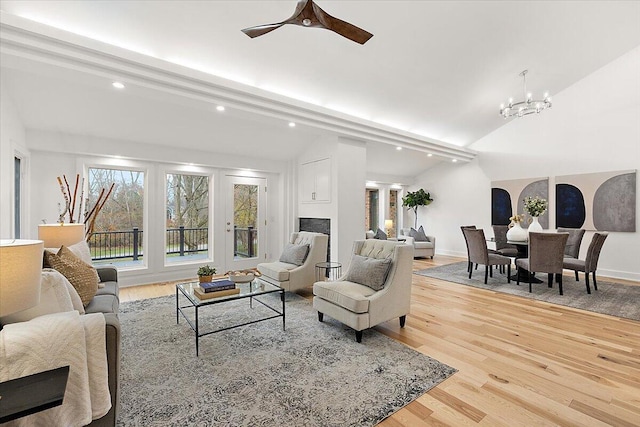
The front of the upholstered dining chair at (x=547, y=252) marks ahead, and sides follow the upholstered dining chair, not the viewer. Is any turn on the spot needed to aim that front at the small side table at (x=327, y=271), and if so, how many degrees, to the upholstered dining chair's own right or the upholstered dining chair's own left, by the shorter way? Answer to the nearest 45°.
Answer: approximately 90° to the upholstered dining chair's own left

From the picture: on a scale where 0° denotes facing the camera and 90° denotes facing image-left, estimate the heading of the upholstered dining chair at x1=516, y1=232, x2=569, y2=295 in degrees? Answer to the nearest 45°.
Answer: approximately 135°

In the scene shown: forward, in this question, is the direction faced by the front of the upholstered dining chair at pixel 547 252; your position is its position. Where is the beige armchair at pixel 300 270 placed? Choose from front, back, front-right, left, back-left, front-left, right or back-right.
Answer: left

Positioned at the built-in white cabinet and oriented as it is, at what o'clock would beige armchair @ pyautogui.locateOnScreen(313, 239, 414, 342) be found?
The beige armchair is roughly at 10 o'clock from the built-in white cabinet.

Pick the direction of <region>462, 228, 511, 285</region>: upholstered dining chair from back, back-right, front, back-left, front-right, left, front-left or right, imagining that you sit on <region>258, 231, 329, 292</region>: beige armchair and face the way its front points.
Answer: back-left

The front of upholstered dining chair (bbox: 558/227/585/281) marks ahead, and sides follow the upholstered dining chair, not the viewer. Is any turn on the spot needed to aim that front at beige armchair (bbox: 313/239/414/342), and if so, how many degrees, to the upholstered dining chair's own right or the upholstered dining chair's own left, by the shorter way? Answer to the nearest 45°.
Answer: approximately 45° to the upholstered dining chair's own left

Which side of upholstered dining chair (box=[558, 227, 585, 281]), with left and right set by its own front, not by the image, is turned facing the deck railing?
front

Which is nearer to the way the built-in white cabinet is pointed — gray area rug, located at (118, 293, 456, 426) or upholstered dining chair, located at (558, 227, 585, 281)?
the gray area rug

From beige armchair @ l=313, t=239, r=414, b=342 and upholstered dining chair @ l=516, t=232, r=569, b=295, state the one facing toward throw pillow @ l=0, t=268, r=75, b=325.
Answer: the beige armchair

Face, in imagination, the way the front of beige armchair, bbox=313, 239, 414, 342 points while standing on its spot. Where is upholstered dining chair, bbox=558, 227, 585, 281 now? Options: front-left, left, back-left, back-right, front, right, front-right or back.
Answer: back

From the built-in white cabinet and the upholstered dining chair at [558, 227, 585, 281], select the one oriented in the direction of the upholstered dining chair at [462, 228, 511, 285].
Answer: the upholstered dining chair at [558, 227, 585, 281]

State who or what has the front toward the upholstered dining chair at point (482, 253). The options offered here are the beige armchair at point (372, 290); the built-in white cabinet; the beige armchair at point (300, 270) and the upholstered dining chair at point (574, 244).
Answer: the upholstered dining chair at point (574, 244)

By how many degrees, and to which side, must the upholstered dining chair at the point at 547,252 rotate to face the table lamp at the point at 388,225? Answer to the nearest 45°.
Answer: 0° — it already faces it

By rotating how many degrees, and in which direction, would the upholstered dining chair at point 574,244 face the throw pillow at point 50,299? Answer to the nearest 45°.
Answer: approximately 45° to its left

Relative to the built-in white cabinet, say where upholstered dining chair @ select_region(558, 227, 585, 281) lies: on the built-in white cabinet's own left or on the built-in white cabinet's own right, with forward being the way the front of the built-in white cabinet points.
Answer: on the built-in white cabinet's own left

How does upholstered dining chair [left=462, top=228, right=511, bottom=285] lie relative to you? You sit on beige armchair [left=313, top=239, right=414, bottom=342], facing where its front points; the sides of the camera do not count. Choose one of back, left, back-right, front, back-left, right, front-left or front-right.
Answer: back

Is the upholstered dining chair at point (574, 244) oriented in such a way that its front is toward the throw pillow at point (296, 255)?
yes
